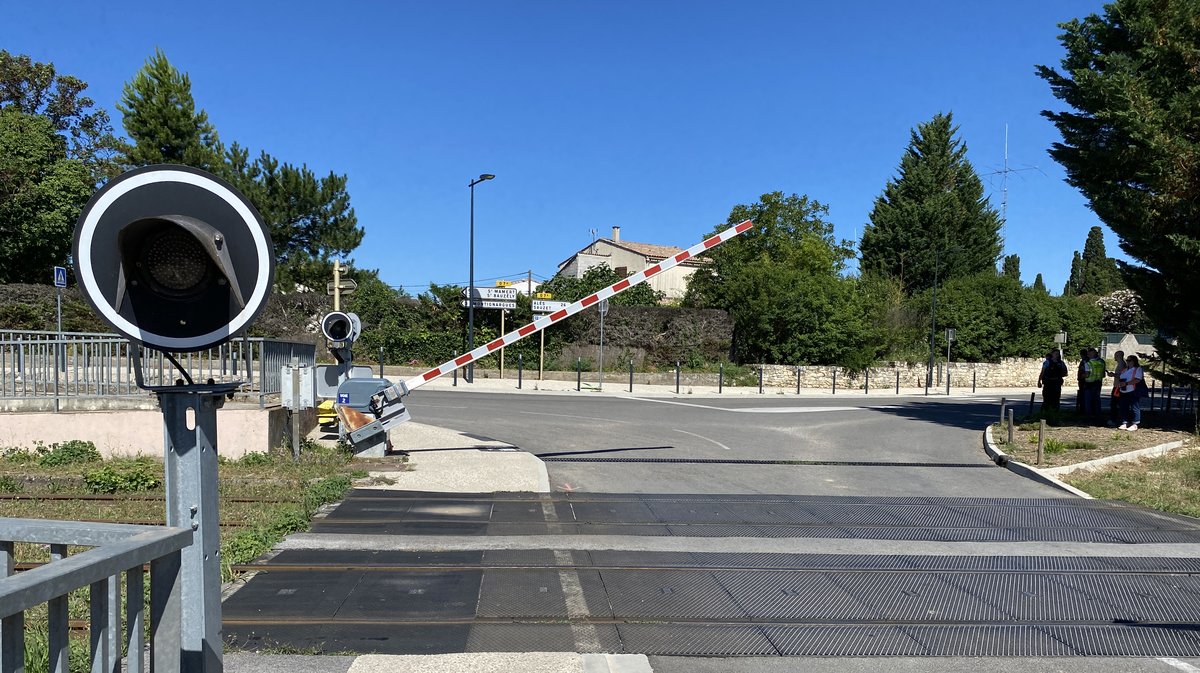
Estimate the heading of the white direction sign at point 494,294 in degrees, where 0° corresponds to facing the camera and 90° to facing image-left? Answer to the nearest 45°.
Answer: approximately 0°

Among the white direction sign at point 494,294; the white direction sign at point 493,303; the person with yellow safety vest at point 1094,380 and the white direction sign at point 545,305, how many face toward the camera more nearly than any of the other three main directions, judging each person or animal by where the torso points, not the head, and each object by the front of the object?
3

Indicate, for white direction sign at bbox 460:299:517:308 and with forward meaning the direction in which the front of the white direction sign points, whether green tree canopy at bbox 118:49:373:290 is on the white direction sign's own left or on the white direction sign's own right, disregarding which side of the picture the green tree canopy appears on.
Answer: on the white direction sign's own right

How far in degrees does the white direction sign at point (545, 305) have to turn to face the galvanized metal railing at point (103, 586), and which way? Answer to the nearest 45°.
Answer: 0° — it already faces it
